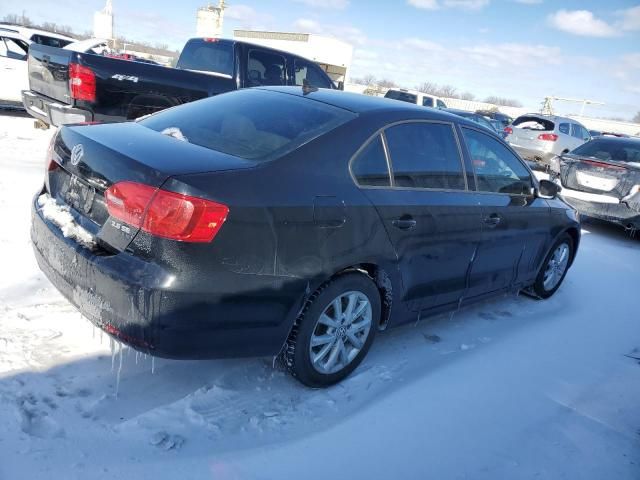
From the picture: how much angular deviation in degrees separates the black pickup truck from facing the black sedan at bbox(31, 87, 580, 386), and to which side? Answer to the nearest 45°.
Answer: approximately 135° to its right

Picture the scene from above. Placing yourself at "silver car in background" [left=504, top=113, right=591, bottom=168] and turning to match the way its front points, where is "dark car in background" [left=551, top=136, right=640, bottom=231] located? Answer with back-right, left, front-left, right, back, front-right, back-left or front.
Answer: back-right

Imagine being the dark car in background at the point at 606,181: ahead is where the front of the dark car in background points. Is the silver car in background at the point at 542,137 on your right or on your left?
on your left

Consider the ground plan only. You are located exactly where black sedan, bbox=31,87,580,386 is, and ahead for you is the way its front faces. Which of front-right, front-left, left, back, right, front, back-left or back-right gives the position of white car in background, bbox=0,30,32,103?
left

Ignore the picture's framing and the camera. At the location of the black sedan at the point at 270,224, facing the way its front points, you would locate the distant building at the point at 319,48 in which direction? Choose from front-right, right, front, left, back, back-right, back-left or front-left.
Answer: front-left

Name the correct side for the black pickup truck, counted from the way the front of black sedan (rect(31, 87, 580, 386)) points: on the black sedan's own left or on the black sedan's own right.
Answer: on the black sedan's own left

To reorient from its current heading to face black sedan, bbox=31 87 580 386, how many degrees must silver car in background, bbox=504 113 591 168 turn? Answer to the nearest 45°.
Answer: approximately 135° to its right

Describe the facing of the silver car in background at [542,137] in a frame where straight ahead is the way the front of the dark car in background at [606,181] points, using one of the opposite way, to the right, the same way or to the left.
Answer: the same way

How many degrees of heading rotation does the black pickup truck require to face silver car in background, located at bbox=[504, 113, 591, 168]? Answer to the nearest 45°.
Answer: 0° — it already faces it

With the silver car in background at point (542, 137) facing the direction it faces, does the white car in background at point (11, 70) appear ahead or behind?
behind

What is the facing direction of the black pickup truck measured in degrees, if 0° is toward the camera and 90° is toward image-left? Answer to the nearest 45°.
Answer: approximately 225°

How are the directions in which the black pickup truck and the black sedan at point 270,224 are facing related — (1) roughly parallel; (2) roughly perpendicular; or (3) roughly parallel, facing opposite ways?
roughly parallel

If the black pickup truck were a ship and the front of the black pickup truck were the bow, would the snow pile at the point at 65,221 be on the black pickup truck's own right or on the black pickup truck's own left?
on the black pickup truck's own right

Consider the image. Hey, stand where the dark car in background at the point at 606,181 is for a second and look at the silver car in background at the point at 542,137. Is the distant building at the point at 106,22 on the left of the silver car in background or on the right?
left

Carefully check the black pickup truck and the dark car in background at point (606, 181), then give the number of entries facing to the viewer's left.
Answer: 0

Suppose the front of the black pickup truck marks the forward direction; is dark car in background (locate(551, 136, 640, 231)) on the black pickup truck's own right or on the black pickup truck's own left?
on the black pickup truck's own right

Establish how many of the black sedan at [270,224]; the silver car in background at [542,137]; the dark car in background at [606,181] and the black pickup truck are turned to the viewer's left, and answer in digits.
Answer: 0
